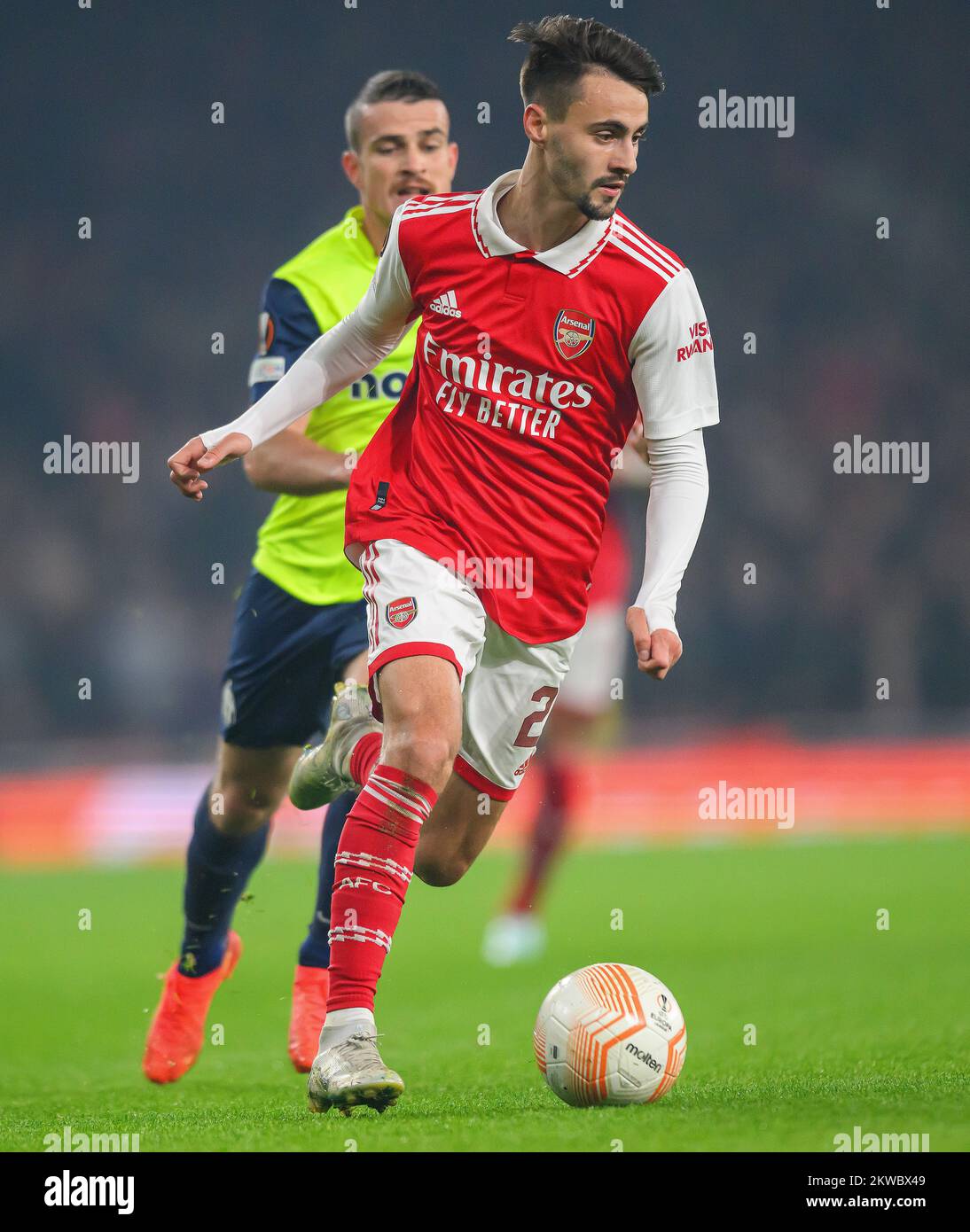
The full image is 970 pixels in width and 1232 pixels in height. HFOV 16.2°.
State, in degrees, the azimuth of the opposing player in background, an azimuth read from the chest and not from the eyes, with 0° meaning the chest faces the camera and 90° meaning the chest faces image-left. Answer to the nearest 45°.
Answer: approximately 315°

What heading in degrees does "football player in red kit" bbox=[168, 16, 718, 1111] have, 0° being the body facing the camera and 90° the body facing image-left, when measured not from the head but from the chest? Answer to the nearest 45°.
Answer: approximately 0°

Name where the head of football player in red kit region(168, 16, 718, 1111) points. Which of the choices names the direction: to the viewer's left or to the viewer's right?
to the viewer's right
